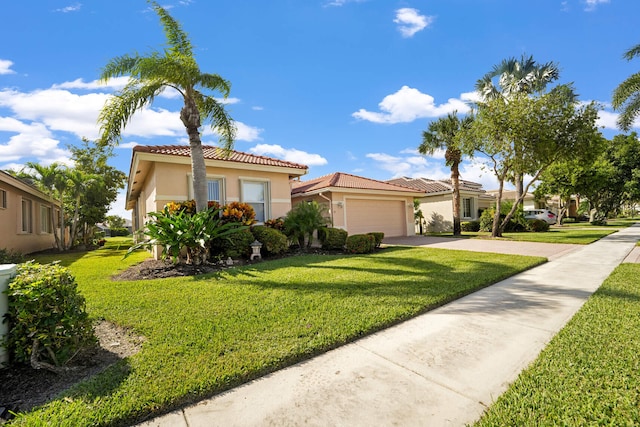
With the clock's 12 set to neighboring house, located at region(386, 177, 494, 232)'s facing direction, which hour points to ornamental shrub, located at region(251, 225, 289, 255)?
The ornamental shrub is roughly at 2 o'clock from the neighboring house.

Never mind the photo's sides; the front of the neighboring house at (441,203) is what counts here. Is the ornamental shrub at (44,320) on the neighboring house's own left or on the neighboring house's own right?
on the neighboring house's own right

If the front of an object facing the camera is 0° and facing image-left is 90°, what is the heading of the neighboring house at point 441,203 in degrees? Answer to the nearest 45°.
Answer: approximately 315°

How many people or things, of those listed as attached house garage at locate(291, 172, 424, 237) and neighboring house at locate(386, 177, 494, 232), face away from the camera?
0

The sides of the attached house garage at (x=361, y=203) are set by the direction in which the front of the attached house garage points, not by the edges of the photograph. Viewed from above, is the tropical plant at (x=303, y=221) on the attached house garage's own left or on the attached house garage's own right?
on the attached house garage's own right

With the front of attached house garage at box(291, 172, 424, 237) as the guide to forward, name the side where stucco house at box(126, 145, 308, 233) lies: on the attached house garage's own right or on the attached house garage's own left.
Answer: on the attached house garage's own right

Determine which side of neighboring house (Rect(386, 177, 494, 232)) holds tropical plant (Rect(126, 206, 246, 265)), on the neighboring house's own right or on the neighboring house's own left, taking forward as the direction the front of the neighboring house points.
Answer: on the neighboring house's own right

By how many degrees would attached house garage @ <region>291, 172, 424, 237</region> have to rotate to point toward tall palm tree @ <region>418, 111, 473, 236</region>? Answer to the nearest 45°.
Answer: approximately 90° to its left

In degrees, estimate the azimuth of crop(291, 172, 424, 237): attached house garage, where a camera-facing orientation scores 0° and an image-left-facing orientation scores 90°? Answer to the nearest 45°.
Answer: approximately 315°

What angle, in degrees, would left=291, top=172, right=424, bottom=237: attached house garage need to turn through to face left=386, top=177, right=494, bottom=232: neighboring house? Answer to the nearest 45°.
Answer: approximately 90° to its left

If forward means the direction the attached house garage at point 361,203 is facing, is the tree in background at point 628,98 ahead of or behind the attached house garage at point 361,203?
ahead

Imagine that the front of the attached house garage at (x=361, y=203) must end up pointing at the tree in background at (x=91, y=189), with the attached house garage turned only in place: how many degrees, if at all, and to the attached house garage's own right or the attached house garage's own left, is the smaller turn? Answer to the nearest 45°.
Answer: approximately 135° to the attached house garage's own right
